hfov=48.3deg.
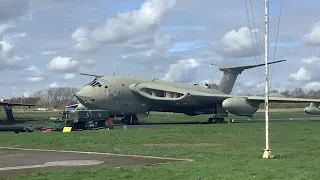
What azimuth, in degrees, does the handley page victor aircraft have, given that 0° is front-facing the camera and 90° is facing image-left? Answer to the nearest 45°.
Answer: approximately 45°
